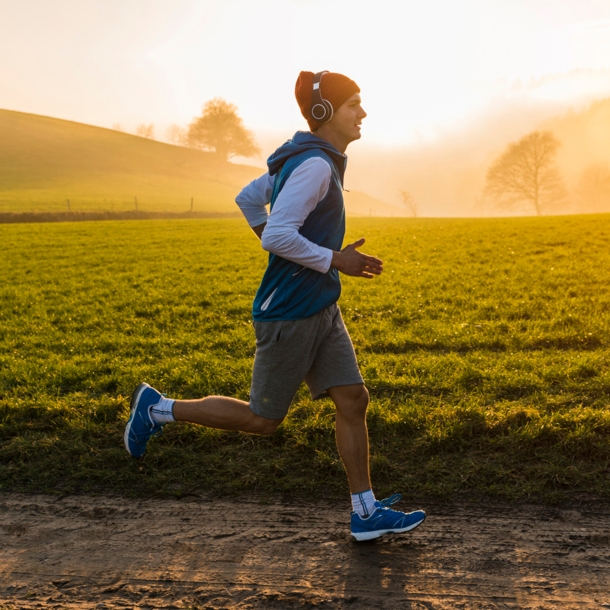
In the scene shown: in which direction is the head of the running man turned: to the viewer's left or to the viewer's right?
to the viewer's right

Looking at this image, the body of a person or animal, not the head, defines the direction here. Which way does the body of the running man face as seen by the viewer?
to the viewer's right
